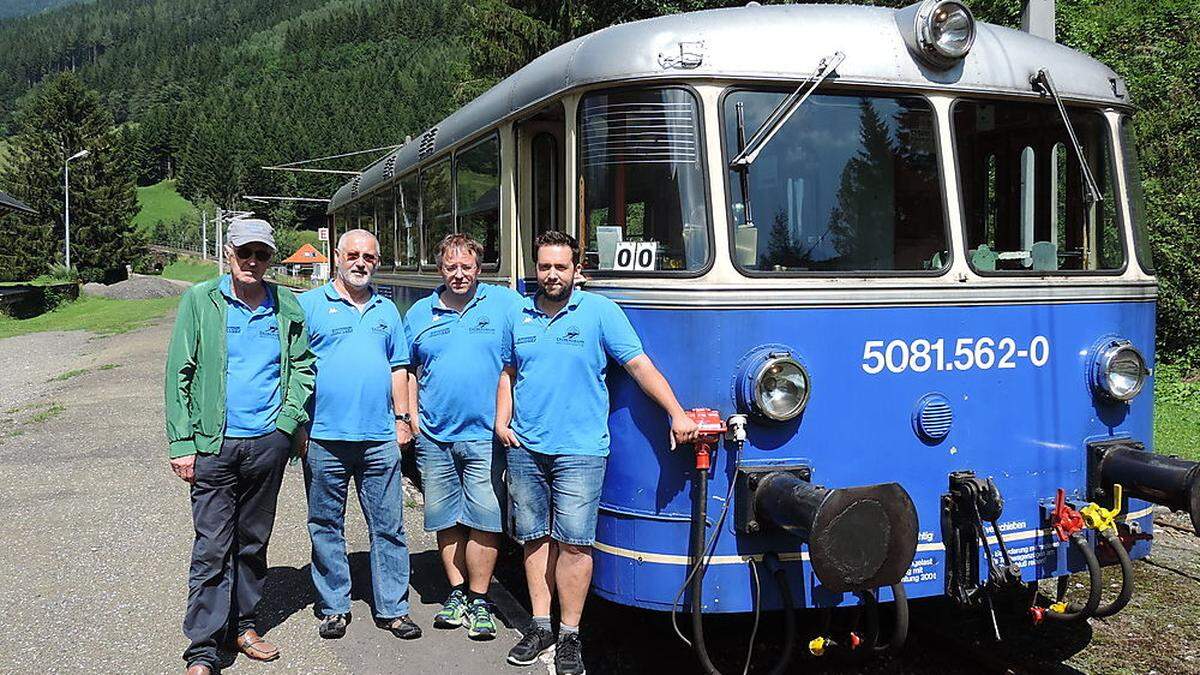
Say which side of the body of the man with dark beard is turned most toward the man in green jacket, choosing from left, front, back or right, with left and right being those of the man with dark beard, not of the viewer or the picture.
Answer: right

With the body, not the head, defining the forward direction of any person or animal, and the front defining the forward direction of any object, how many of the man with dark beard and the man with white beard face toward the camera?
2

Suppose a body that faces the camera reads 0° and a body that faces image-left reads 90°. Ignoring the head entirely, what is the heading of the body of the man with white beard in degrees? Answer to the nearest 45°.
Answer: approximately 0°

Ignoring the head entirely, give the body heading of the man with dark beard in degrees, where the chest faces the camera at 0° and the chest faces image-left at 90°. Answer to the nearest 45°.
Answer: approximately 0°
